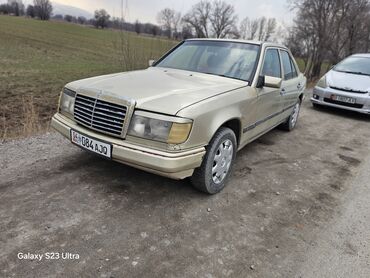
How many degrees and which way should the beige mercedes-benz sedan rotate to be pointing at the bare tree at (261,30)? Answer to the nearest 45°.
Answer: approximately 135° to its right

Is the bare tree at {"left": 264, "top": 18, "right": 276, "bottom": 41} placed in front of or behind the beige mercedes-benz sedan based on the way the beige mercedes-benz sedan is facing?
behind

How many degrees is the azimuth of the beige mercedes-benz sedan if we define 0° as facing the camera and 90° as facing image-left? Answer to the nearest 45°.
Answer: approximately 45°

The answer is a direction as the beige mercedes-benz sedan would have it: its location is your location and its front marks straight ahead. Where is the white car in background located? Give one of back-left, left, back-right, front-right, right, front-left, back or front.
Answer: back

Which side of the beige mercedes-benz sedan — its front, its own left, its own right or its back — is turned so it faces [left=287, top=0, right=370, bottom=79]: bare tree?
back
